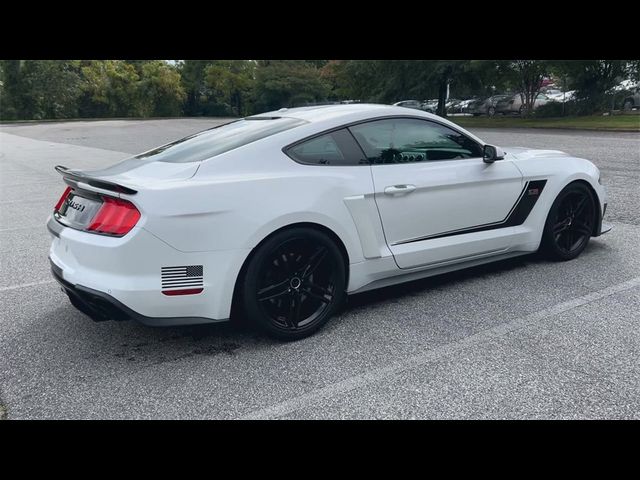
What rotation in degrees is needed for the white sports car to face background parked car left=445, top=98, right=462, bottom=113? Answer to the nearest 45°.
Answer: approximately 45° to its left

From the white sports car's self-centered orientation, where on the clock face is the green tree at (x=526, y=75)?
The green tree is roughly at 11 o'clock from the white sports car.

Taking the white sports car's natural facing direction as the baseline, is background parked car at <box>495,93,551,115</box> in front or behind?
in front

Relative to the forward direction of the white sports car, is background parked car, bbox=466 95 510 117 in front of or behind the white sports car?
in front

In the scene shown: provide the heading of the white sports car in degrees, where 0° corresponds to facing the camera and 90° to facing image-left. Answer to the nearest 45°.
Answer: approximately 225°
